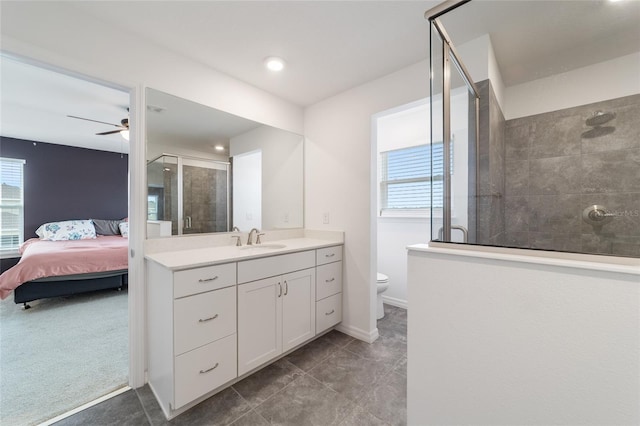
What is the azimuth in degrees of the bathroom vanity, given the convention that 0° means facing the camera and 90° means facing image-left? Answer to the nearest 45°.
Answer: approximately 315°

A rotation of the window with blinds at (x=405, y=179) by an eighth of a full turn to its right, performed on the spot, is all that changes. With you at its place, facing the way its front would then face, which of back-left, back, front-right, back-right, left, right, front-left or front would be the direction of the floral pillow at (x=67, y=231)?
front

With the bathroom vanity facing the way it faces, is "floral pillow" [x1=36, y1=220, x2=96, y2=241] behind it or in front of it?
behind

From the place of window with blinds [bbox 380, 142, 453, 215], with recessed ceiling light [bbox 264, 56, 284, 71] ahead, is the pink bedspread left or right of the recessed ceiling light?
right

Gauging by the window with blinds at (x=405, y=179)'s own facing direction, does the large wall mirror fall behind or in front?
in front

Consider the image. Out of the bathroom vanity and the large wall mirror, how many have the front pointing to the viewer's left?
0

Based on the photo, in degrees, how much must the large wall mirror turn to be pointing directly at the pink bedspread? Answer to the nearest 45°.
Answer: approximately 180°

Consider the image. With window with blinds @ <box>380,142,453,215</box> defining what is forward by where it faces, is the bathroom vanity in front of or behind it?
in front

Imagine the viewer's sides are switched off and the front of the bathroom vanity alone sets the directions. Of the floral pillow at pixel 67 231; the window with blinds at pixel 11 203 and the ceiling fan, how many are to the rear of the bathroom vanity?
3

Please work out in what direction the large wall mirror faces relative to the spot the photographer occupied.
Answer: facing the viewer and to the right of the viewer

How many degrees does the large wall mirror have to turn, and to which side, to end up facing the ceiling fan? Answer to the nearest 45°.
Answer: approximately 180°
